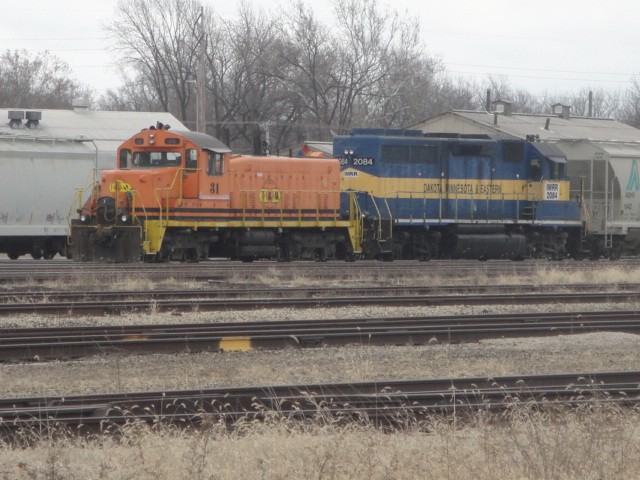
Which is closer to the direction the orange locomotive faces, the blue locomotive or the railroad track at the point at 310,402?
the railroad track

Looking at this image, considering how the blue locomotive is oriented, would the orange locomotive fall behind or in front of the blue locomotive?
behind

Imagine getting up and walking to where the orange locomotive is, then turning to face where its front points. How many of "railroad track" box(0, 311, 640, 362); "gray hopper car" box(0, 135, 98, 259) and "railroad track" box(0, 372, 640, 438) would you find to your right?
1

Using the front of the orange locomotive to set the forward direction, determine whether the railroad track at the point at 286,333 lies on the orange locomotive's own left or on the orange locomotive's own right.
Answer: on the orange locomotive's own left

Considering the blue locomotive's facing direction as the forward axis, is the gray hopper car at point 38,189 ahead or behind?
behind

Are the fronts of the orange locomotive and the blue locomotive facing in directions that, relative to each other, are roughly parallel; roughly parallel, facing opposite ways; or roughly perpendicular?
roughly parallel, facing opposite ways

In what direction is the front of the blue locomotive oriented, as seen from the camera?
facing away from the viewer and to the right of the viewer

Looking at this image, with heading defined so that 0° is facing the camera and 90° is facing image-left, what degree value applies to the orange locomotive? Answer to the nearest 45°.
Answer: approximately 45°

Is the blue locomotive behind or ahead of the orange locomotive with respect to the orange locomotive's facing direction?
behind
